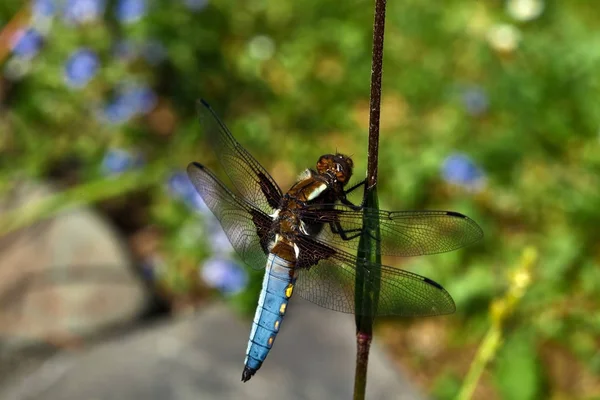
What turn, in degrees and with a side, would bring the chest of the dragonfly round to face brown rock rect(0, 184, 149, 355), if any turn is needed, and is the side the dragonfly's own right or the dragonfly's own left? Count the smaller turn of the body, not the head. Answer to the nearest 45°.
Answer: approximately 90° to the dragonfly's own left

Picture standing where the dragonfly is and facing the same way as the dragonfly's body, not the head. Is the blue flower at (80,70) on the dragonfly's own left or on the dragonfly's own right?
on the dragonfly's own left

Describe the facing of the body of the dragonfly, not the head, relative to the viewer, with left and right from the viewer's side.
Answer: facing away from the viewer and to the right of the viewer

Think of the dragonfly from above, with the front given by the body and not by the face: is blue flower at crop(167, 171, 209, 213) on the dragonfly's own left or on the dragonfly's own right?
on the dragonfly's own left

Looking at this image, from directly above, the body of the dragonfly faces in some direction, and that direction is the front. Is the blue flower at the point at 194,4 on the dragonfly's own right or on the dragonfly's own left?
on the dragonfly's own left
